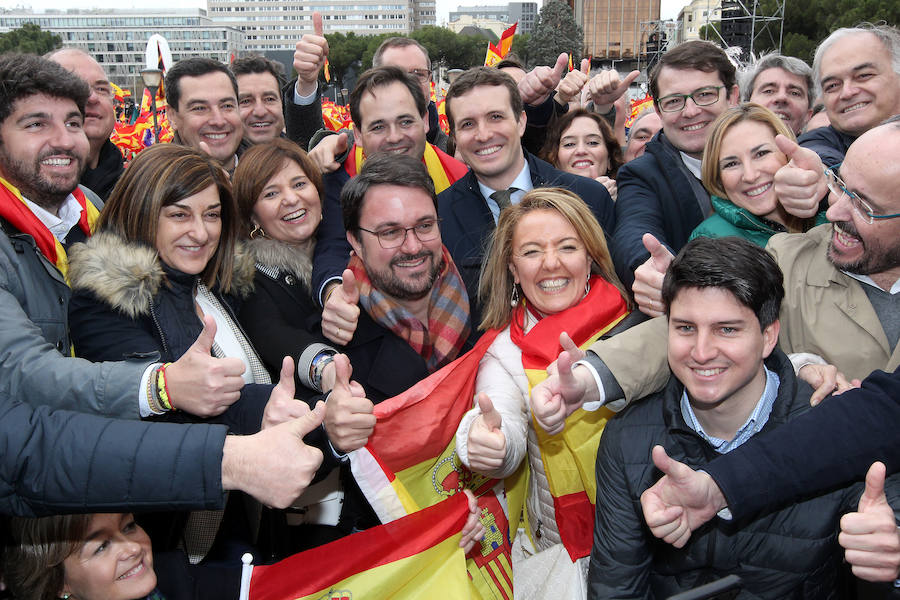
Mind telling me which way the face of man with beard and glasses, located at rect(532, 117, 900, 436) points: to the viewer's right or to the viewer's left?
to the viewer's left

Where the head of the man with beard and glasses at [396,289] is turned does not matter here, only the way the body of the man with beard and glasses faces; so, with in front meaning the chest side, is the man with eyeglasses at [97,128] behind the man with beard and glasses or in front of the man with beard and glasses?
behind

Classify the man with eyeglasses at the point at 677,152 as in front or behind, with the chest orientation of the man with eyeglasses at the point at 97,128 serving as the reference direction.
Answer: in front

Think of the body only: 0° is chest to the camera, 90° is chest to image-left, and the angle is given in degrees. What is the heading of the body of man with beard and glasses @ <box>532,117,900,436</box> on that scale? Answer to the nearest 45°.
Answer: approximately 45°

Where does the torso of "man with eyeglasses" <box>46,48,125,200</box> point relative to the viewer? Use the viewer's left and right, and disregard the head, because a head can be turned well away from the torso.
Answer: facing the viewer and to the right of the viewer

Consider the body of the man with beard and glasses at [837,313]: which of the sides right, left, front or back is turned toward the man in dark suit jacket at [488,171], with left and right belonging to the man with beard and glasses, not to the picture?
right

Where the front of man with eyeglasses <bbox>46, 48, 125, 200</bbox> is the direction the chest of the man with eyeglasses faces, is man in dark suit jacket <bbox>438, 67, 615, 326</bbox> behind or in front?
in front

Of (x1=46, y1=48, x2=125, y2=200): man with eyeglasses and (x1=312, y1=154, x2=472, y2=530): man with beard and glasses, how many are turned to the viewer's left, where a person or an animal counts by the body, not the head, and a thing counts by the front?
0
